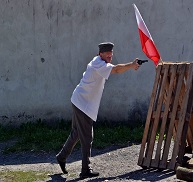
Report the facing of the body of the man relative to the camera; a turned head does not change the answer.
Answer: to the viewer's right

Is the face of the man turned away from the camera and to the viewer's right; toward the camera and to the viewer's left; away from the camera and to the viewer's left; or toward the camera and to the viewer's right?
toward the camera and to the viewer's right
